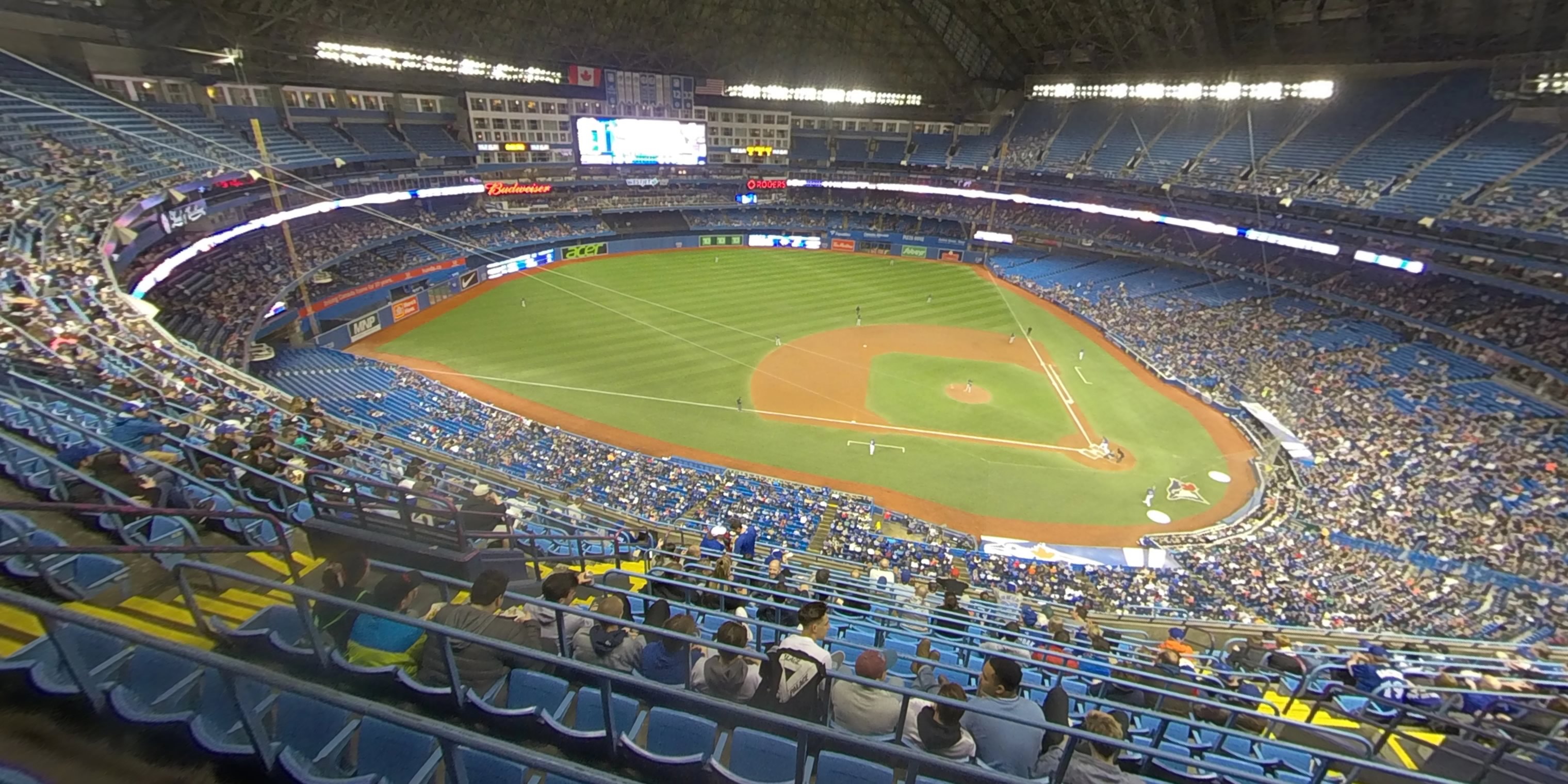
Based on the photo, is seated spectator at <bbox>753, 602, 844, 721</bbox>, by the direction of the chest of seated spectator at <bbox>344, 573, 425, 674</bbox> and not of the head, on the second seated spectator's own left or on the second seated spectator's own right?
on the second seated spectator's own right

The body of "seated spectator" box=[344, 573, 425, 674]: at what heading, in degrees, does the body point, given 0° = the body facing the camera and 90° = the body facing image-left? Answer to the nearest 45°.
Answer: approximately 225°

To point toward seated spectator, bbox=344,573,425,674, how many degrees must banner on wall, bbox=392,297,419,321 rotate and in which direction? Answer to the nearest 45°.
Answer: approximately 45° to its right

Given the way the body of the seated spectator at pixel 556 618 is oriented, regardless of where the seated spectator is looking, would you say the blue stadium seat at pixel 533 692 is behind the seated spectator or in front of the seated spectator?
behind

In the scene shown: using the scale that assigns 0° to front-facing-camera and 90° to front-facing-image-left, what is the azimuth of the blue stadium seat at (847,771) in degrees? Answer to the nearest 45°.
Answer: approximately 225°

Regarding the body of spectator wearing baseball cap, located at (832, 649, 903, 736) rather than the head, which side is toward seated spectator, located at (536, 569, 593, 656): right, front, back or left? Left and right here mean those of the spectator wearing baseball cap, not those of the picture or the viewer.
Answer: left

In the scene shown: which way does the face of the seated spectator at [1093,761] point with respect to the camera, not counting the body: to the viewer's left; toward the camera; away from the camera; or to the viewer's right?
away from the camera

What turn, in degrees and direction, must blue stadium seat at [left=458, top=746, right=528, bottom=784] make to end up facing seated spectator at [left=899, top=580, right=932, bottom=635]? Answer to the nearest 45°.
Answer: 0° — it already faces them

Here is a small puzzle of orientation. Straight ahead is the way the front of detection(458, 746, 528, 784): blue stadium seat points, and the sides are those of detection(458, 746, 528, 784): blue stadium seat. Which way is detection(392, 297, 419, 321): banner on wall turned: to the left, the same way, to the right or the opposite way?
to the right

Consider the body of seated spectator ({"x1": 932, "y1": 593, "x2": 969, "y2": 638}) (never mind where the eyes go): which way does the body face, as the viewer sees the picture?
away from the camera

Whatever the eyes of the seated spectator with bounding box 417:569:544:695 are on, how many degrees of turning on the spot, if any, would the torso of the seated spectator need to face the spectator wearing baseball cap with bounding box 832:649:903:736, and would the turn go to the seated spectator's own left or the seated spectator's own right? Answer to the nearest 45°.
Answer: approximately 90° to the seated spectator's own right

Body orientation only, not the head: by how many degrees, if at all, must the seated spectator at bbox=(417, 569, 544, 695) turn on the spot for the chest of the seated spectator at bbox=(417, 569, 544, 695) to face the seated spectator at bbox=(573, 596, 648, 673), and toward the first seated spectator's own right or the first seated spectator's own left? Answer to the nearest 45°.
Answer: approximately 45° to the first seated spectator's own right

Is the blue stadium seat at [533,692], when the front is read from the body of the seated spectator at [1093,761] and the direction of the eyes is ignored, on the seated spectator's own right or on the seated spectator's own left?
on the seated spectator's own left

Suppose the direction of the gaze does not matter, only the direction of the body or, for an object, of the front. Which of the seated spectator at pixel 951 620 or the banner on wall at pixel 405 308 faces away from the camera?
the seated spectator
